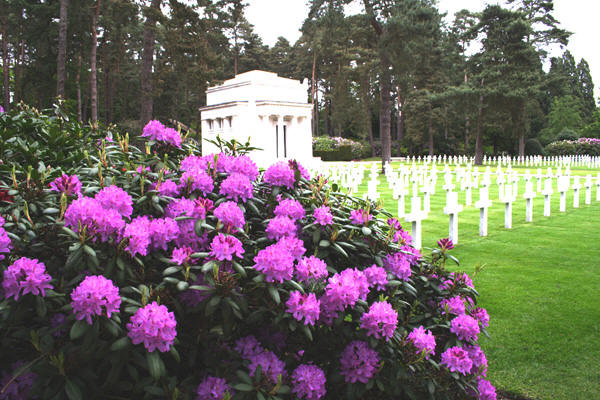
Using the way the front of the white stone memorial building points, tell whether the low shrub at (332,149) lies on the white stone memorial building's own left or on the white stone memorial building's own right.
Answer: on the white stone memorial building's own left

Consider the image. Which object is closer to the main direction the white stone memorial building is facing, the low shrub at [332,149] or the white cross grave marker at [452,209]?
the white cross grave marker

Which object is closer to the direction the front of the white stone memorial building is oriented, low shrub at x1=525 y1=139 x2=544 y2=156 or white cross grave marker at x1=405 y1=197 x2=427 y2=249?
the white cross grave marker

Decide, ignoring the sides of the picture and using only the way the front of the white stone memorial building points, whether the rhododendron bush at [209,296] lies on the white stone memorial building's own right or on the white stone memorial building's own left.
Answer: on the white stone memorial building's own right

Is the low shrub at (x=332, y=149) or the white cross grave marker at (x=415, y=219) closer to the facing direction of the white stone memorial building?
the white cross grave marker

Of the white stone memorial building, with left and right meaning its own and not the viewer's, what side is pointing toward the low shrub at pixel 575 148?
left

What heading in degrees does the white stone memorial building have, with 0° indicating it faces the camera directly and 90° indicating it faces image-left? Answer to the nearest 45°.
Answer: approximately 315°

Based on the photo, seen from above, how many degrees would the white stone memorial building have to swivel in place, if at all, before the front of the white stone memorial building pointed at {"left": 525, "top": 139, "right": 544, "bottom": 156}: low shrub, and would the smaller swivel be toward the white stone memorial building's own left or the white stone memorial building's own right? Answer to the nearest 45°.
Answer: approximately 90° to the white stone memorial building's own left

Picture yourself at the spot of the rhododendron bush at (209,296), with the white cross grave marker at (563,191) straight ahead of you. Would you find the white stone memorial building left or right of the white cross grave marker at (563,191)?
left

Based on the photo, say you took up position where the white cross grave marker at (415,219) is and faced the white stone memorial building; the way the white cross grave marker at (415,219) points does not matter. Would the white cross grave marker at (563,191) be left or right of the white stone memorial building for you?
right
